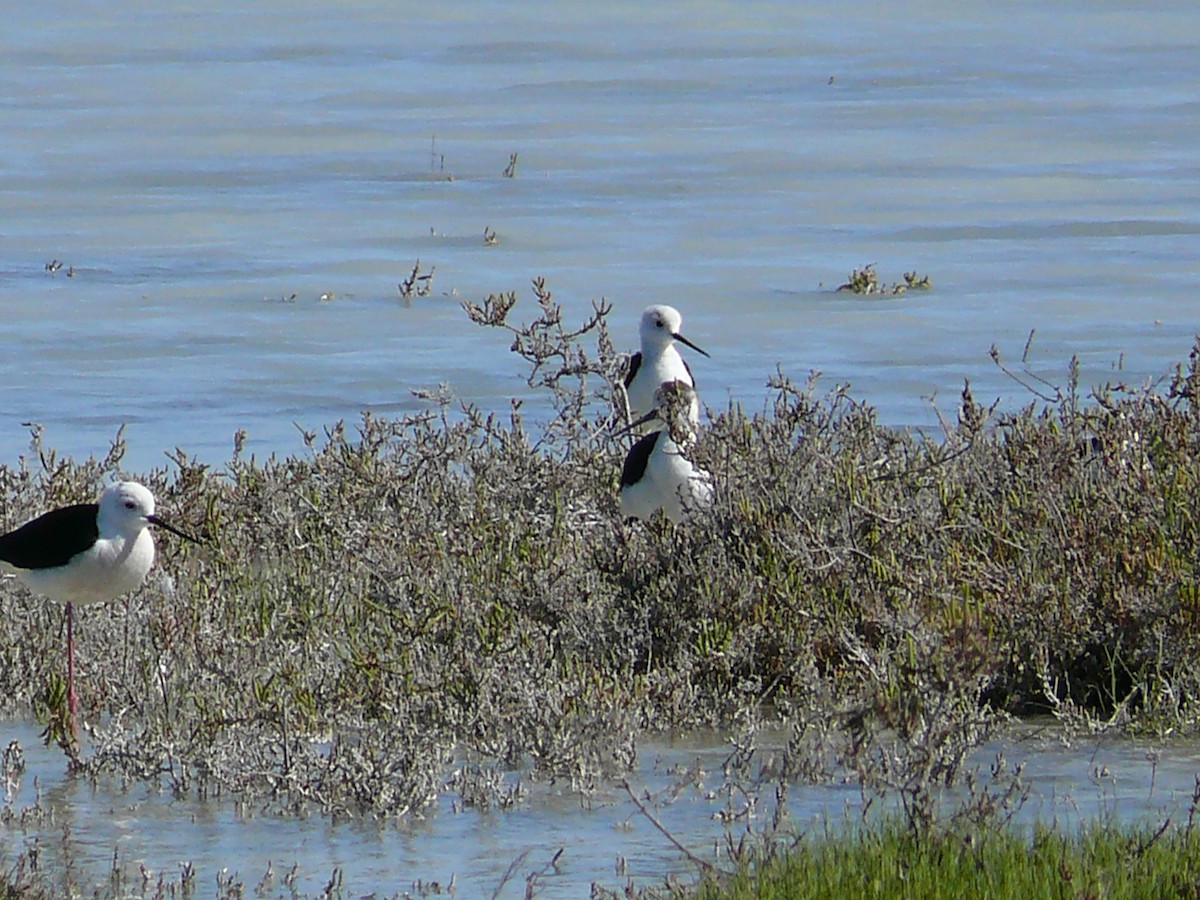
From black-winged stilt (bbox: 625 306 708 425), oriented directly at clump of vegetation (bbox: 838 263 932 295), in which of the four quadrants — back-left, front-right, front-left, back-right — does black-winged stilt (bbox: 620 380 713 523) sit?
back-right

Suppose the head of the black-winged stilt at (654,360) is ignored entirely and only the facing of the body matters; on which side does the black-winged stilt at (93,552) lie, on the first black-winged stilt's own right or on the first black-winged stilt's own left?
on the first black-winged stilt's own right

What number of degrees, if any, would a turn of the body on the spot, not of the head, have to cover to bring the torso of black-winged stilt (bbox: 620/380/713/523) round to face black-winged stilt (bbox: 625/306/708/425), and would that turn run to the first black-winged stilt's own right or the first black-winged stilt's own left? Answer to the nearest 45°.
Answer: approximately 135° to the first black-winged stilt's own left

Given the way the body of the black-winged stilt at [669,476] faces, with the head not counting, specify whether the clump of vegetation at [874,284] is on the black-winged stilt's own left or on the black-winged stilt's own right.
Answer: on the black-winged stilt's own left

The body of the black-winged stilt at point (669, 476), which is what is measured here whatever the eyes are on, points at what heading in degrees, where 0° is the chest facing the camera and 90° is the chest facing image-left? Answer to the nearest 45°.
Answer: approximately 315°

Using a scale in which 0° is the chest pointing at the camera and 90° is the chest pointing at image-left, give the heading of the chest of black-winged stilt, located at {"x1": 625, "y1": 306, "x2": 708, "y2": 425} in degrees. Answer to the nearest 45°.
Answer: approximately 315°

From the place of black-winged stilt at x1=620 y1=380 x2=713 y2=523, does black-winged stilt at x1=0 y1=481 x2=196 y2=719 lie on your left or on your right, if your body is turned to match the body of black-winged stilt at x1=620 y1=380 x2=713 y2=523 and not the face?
on your right

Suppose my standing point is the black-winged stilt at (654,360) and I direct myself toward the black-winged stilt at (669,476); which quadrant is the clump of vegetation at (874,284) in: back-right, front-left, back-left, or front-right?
back-left

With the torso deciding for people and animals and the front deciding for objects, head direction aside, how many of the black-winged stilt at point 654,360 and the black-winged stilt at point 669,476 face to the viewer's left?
0
